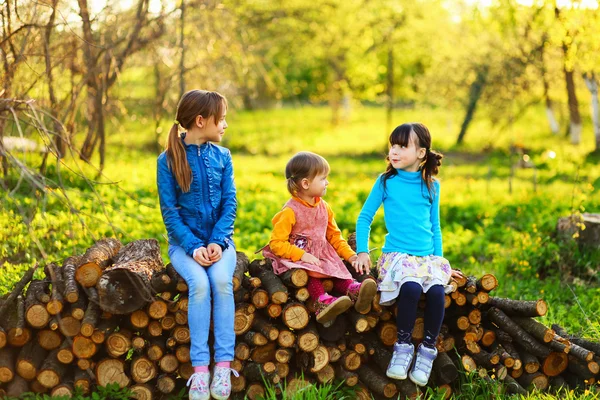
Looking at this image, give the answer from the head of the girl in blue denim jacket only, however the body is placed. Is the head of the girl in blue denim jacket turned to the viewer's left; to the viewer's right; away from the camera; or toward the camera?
to the viewer's right

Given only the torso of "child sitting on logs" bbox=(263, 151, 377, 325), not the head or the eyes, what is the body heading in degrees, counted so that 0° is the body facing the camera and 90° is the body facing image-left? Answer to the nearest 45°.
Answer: approximately 315°

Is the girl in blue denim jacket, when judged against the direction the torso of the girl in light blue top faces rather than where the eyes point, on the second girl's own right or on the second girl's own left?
on the second girl's own right

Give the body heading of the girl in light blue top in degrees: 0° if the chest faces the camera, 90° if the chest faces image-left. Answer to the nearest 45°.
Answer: approximately 0°

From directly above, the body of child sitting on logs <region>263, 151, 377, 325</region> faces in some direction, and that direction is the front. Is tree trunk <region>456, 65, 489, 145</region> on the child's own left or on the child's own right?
on the child's own left

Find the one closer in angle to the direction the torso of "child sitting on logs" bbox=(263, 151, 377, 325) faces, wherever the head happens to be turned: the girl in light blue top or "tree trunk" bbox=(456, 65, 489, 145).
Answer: the girl in light blue top

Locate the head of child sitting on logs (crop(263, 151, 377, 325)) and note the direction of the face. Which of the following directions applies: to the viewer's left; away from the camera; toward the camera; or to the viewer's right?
to the viewer's right

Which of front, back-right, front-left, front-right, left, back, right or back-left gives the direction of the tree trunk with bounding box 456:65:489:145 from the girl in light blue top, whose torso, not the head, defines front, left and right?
back
